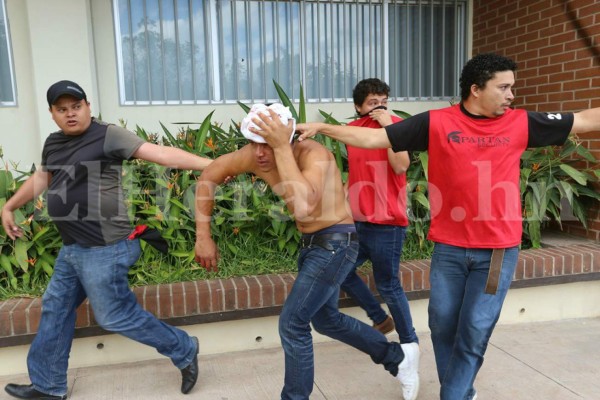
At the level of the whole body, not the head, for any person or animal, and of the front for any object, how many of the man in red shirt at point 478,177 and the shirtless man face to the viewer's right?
0

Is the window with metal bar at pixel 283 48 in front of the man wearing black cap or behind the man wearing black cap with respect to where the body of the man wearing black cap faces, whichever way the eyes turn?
behind

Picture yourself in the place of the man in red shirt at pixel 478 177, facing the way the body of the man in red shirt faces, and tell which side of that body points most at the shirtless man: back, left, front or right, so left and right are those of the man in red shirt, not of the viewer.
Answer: right

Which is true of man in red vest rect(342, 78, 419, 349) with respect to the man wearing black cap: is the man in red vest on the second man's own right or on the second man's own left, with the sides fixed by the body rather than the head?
on the second man's own left

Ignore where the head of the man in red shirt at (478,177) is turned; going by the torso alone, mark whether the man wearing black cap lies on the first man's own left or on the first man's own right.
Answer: on the first man's own right

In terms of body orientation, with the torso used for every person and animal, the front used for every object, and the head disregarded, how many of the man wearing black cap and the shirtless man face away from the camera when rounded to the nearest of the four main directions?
0

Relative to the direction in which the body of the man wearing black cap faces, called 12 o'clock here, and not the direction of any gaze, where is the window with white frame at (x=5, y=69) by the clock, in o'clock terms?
The window with white frame is roughly at 4 o'clock from the man wearing black cap.

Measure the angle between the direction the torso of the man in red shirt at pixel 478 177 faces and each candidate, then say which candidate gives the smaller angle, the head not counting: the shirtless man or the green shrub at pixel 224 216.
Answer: the shirtless man

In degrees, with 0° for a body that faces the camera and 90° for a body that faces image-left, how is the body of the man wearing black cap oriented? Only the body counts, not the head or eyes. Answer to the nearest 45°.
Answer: approximately 45°

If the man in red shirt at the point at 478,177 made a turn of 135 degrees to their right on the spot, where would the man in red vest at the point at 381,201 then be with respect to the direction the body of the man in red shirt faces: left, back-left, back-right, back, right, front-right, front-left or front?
front

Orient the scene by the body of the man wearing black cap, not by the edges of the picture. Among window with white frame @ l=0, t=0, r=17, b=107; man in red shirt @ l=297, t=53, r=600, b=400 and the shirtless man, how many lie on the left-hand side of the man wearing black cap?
2

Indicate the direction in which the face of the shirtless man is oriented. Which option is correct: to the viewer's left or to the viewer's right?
to the viewer's left

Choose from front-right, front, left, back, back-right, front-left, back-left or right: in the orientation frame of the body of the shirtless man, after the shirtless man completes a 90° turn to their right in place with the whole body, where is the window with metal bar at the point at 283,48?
front-right

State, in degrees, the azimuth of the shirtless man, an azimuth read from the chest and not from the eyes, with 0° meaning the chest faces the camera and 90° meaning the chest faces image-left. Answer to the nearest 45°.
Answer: approximately 45°
